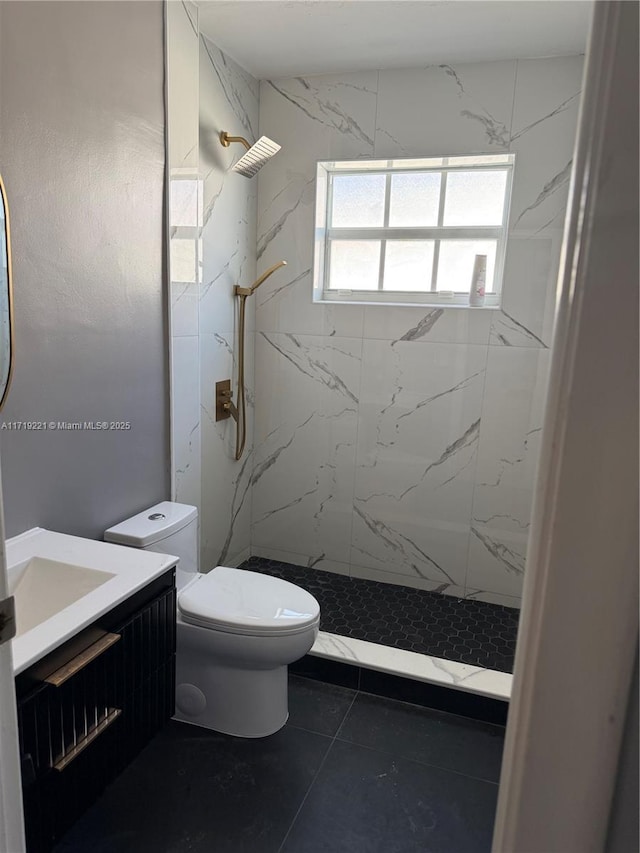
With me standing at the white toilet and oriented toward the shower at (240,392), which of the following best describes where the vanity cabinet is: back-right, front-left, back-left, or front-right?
back-left

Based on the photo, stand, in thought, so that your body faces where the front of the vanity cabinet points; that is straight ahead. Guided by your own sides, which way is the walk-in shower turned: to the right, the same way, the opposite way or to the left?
to the right

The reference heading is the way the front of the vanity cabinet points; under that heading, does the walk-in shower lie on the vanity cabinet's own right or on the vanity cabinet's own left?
on the vanity cabinet's own left

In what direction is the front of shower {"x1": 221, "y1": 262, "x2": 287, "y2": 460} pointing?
to the viewer's right

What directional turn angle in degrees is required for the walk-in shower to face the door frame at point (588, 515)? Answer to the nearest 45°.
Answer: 0° — it already faces it

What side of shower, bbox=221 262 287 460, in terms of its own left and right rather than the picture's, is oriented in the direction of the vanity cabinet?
right

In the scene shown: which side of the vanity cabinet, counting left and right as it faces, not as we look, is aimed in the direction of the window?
left

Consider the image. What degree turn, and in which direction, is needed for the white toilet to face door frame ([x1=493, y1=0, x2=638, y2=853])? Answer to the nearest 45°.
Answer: approximately 45° to its right

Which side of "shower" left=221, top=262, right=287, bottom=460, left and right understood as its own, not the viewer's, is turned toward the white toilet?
right
